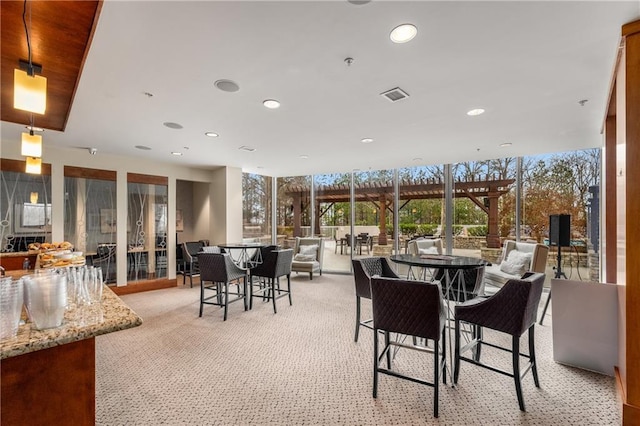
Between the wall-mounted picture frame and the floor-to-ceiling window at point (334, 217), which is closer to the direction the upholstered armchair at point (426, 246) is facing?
the wall-mounted picture frame

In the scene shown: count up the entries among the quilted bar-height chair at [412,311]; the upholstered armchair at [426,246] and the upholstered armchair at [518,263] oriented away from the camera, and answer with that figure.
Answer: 1

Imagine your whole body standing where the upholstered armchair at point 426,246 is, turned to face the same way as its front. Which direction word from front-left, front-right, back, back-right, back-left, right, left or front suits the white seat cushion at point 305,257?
right

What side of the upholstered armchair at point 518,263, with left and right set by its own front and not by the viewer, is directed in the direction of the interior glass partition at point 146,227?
front

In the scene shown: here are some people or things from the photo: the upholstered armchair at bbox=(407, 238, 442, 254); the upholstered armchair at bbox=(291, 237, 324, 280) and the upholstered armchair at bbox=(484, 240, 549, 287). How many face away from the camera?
0

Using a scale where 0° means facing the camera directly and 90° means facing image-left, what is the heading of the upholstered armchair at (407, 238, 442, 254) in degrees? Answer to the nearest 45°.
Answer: approximately 0°

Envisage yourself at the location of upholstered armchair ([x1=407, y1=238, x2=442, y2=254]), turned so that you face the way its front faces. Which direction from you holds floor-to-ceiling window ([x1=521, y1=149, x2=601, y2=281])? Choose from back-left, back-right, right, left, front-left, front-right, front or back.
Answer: left

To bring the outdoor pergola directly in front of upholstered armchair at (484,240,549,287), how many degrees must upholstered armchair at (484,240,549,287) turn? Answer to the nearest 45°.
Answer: approximately 90° to its right

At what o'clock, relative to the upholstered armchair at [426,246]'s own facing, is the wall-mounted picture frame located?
The wall-mounted picture frame is roughly at 3 o'clock from the upholstered armchair.

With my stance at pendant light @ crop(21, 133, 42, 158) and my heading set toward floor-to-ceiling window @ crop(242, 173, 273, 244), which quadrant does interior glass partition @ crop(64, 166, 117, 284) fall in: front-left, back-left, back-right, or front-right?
front-left

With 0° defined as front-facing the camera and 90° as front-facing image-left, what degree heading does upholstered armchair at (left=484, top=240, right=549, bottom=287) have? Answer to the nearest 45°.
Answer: approximately 45°

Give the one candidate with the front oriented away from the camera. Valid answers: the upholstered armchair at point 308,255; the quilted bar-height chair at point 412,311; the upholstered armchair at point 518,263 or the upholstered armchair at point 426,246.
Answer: the quilted bar-height chair

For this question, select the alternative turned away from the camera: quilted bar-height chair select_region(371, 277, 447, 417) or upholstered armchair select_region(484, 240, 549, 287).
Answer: the quilted bar-height chair

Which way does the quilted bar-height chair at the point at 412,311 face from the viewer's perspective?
away from the camera

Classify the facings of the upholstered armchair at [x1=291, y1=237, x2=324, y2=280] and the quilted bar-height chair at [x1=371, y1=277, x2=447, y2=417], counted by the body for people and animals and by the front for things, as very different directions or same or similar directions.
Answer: very different directions

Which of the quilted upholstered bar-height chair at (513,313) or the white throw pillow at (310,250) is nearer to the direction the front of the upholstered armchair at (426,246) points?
the quilted upholstered bar-height chair

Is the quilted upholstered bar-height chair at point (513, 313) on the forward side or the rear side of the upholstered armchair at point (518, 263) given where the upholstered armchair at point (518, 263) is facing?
on the forward side

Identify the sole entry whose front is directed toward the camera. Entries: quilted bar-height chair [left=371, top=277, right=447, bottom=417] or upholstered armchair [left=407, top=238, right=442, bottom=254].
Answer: the upholstered armchair

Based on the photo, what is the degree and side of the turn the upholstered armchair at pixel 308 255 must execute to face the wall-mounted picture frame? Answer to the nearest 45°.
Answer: approximately 45° to its right
